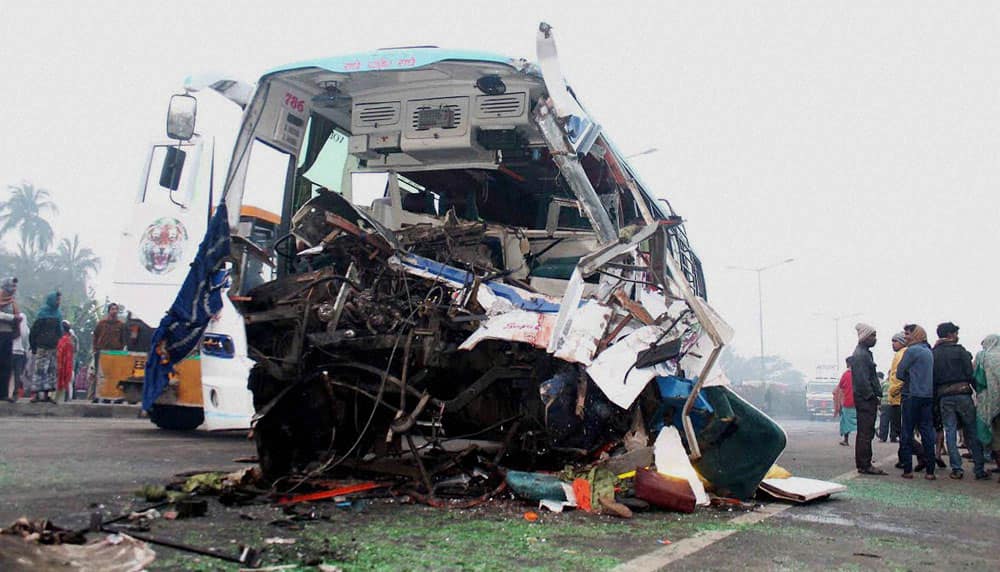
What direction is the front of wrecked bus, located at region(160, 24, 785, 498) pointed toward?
toward the camera

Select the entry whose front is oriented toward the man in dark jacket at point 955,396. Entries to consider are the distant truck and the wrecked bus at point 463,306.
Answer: the distant truck

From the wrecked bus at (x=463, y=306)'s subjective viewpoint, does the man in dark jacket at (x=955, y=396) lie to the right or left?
on its left

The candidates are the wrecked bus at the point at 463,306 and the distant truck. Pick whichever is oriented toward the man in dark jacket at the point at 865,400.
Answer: the distant truck

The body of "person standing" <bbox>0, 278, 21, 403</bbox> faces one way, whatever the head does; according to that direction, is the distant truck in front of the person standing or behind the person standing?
in front

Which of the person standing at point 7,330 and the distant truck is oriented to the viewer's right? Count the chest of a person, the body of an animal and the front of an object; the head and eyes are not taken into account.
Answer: the person standing

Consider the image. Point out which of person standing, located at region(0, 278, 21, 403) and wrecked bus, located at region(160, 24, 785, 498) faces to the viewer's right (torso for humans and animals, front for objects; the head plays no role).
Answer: the person standing

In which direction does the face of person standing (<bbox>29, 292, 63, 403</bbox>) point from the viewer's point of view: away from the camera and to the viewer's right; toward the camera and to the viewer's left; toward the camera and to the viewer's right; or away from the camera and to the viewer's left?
toward the camera and to the viewer's right

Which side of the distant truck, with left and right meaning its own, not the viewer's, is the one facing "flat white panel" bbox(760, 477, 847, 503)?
front

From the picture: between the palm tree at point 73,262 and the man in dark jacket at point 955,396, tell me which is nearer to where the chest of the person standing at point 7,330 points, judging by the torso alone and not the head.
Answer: the man in dark jacket

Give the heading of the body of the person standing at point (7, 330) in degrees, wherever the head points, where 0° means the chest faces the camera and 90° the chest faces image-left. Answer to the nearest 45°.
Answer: approximately 270°

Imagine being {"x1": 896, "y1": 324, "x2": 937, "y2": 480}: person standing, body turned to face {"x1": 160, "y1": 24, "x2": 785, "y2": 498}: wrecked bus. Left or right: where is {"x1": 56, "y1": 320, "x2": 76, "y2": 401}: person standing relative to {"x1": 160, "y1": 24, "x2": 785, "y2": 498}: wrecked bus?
right
